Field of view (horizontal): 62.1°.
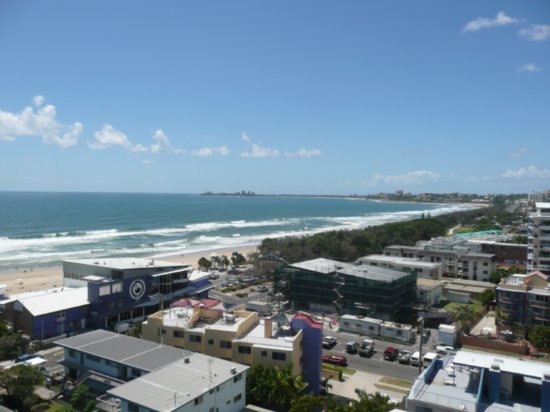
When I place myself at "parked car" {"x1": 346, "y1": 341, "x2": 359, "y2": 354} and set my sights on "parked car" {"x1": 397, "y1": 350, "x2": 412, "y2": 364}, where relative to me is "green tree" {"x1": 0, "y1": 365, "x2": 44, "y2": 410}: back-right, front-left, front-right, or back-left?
back-right

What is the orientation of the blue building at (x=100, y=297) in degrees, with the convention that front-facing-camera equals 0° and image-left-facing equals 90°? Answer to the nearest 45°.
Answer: approximately 315°

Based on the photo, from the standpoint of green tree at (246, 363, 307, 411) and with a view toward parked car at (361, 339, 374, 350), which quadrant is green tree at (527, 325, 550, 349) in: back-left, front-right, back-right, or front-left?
front-right

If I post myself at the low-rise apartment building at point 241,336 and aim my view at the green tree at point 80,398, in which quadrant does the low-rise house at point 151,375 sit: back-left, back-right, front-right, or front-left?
front-left

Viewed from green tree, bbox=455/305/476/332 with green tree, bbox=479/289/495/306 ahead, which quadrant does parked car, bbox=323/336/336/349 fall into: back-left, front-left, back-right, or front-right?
back-left

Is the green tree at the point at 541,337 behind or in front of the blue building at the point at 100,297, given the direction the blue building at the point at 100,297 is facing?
in front

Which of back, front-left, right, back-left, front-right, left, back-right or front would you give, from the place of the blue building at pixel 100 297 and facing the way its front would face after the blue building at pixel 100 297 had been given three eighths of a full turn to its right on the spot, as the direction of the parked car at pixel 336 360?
back-left

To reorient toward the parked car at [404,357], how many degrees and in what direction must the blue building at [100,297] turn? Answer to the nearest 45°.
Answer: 0° — it already faces it

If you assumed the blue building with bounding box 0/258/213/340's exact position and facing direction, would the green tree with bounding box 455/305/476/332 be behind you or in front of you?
in front

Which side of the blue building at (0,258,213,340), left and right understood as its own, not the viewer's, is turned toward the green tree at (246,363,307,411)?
front

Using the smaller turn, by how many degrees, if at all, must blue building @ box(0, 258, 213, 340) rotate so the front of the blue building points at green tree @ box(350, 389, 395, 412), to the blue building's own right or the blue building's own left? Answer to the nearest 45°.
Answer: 0° — it already faces it

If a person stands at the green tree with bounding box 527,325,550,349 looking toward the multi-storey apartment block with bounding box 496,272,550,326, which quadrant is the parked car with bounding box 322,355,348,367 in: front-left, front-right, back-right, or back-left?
back-left

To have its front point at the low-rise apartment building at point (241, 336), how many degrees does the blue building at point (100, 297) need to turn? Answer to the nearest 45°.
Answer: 0° — it already faces it

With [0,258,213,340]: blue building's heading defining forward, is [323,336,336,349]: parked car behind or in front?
in front

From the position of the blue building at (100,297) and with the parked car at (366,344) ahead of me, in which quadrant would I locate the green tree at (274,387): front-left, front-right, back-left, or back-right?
front-right
